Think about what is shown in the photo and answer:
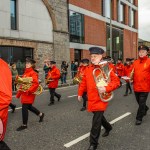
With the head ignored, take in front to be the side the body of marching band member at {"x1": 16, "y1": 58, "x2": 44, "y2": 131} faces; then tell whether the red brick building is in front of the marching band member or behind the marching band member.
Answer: behind

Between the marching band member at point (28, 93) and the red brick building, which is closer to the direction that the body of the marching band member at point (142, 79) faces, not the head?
the marching band member

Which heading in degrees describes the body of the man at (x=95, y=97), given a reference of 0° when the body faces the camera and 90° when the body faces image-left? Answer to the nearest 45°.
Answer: approximately 45°

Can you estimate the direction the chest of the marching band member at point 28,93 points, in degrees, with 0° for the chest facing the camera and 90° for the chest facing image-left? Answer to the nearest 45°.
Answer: approximately 45°

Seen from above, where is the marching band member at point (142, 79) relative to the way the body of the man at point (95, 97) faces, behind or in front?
behind

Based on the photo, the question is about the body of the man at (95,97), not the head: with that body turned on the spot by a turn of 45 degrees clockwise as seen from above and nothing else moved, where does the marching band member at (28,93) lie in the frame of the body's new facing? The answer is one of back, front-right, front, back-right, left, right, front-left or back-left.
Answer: front-right

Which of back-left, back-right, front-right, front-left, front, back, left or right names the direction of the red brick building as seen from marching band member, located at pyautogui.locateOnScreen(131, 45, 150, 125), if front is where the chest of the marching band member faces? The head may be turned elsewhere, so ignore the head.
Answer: back-right

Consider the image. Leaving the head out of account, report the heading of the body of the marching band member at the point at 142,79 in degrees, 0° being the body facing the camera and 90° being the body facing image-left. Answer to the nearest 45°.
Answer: approximately 45°

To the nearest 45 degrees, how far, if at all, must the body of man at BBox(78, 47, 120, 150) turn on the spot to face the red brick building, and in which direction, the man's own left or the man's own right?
approximately 135° to the man's own right

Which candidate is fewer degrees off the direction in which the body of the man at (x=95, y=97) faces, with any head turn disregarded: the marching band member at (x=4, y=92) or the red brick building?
the marching band member

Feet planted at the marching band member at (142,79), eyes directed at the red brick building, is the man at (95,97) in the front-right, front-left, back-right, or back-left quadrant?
back-left
